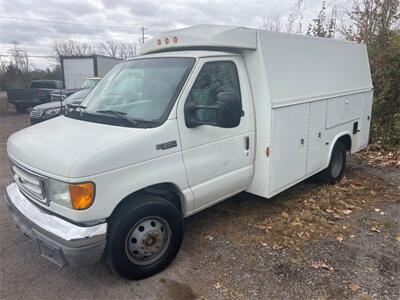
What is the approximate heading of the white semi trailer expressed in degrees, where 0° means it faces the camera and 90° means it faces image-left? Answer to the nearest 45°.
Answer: approximately 225°

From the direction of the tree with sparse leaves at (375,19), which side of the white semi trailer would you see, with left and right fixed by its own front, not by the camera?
right

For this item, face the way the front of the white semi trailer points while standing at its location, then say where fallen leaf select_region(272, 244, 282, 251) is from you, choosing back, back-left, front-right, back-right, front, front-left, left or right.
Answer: back-right

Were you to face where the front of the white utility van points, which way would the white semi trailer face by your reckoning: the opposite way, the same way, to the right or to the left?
the opposite way

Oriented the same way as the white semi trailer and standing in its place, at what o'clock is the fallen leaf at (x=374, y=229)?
The fallen leaf is roughly at 4 o'clock from the white semi trailer.

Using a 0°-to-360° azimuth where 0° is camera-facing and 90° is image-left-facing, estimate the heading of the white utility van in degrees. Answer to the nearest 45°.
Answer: approximately 45°

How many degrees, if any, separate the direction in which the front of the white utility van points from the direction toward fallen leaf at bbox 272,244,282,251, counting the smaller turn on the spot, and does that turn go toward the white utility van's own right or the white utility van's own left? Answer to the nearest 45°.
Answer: approximately 135° to the white utility van's own left

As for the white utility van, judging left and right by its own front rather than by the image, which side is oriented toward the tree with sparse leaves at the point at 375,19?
back

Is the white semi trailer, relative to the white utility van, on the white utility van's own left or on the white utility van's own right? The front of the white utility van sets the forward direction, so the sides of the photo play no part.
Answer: on the white utility van's own right
